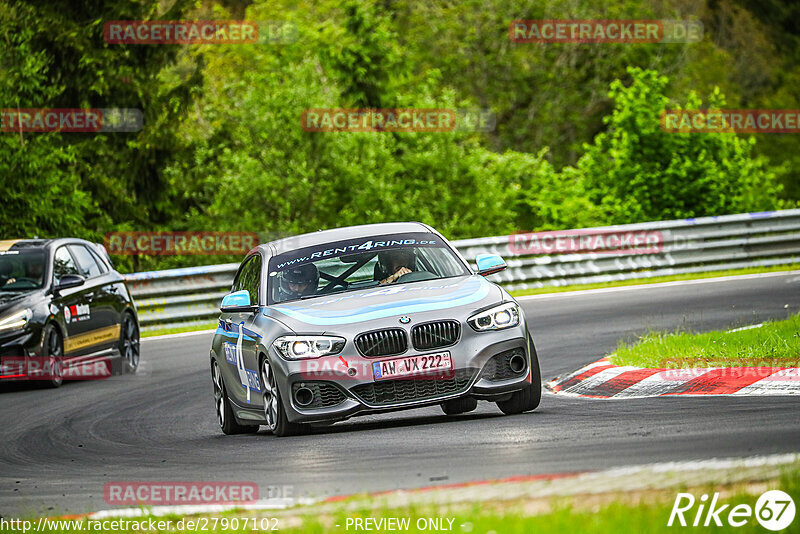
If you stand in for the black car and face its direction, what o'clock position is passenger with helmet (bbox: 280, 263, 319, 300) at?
The passenger with helmet is roughly at 10 o'clock from the black car.

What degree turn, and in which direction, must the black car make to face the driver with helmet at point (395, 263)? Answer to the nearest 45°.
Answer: approximately 90° to its left

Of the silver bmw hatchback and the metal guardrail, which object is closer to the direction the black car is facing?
the silver bmw hatchback

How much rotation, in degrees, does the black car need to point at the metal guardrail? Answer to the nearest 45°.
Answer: approximately 180°

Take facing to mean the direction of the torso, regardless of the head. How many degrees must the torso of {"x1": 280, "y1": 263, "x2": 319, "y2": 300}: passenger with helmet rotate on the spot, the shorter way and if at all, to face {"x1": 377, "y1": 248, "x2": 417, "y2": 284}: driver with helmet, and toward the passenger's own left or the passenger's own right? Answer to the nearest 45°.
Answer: approximately 90° to the passenger's own left

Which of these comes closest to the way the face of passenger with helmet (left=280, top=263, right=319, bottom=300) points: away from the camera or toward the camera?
toward the camera

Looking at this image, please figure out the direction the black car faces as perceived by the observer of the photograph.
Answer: facing the viewer and to the left of the viewer

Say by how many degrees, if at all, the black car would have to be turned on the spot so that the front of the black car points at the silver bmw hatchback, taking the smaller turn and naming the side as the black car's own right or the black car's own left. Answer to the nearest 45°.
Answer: approximately 45° to the black car's own left

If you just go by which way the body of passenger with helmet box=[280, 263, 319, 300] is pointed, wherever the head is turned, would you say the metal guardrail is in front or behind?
behind

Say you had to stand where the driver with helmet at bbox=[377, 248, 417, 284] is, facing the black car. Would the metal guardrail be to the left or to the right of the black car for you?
right

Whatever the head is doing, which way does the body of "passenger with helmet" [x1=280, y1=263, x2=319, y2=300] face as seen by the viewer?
toward the camera

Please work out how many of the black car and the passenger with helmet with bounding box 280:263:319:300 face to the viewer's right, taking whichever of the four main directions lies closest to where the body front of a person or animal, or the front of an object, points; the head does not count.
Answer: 0
